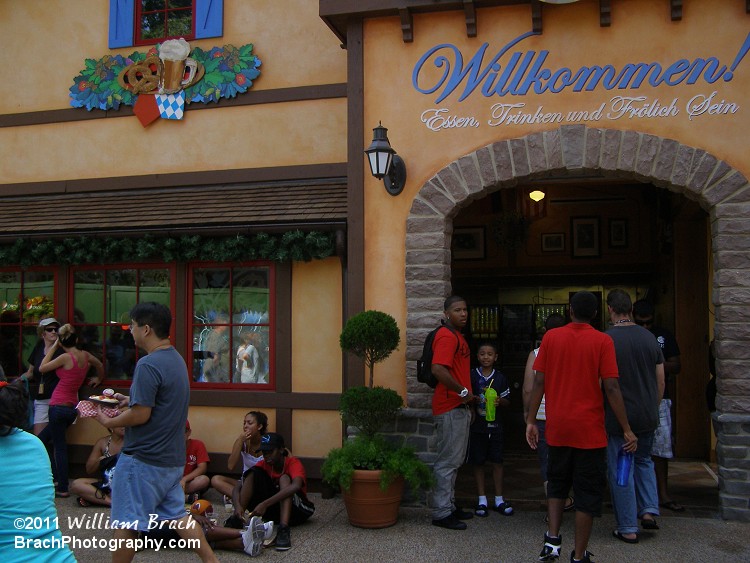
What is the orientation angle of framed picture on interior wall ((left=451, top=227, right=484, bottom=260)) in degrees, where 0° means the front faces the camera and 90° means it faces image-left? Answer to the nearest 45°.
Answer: approximately 0°

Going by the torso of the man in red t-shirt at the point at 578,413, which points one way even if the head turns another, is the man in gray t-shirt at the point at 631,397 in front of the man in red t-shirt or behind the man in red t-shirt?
in front

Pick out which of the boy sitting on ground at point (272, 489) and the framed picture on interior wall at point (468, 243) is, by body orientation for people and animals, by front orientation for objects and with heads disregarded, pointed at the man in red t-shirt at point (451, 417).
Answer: the framed picture on interior wall

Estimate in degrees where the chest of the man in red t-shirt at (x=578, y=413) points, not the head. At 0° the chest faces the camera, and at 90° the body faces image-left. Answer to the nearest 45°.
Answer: approximately 180°

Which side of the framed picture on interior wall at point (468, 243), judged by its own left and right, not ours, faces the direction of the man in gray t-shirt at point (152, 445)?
front

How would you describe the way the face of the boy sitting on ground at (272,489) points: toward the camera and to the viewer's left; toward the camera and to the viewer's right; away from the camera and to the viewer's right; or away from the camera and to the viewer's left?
toward the camera and to the viewer's left

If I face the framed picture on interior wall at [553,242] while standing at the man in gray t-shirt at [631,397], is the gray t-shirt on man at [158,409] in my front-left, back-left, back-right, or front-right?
back-left

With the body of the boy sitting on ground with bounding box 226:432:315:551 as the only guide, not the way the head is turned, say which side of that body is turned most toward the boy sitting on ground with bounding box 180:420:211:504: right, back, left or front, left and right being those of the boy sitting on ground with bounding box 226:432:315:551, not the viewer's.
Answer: right

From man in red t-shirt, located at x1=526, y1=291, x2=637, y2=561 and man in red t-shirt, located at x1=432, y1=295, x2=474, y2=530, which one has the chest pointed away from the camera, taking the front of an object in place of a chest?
man in red t-shirt, located at x1=526, y1=291, x2=637, y2=561

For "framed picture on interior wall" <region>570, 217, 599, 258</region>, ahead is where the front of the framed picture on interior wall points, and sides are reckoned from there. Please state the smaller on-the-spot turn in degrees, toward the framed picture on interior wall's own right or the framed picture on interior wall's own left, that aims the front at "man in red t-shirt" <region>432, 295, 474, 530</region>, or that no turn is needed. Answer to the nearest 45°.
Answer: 0° — it already faces them

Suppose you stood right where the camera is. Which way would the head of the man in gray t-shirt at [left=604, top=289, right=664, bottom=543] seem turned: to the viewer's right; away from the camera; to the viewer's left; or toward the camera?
away from the camera

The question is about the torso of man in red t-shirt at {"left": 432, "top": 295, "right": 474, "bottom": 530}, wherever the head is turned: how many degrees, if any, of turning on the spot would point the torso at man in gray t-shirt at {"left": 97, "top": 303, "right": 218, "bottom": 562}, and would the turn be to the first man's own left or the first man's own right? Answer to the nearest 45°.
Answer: approximately 135° to the first man's own right
